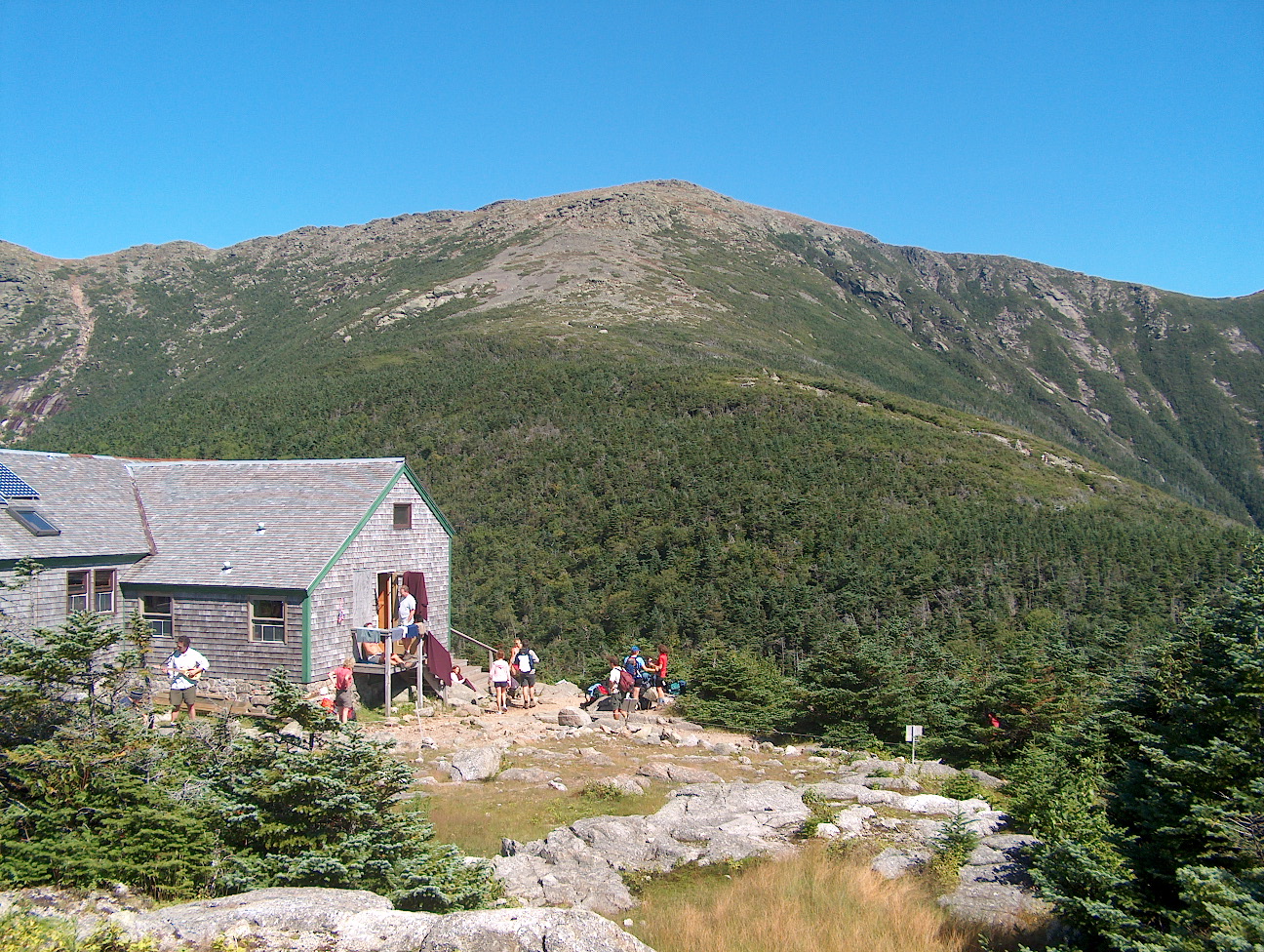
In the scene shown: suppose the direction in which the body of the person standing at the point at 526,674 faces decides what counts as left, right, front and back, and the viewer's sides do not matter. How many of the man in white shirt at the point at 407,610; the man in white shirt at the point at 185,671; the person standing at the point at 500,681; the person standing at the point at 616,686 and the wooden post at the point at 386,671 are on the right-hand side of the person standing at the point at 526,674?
1

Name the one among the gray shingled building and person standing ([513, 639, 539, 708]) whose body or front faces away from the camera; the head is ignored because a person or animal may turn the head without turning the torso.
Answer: the person standing

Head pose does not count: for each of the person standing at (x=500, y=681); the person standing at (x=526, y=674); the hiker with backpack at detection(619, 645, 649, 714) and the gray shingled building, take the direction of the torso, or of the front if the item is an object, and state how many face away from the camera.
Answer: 3

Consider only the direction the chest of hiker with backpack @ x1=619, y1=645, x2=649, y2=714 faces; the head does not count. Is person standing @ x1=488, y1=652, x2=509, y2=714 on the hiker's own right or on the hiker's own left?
on the hiker's own left

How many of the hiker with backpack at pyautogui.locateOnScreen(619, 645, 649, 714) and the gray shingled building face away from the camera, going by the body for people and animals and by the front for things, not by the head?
1

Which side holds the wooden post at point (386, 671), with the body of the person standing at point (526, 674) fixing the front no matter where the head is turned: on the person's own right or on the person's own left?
on the person's own left

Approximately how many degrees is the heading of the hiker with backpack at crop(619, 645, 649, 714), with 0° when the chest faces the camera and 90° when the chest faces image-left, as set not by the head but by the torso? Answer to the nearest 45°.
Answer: approximately 180°

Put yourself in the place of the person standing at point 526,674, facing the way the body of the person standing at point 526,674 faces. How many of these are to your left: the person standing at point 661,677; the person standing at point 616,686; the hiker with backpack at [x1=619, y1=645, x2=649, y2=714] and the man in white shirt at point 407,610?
1

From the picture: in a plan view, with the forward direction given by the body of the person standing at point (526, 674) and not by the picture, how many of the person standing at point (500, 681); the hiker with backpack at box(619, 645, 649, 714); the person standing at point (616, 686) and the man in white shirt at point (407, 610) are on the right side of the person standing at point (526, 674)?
2

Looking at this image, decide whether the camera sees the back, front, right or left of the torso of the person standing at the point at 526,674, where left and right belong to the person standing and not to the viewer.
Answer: back

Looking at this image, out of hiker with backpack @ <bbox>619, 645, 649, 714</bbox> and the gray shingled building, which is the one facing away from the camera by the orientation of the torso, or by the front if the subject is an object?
the hiker with backpack

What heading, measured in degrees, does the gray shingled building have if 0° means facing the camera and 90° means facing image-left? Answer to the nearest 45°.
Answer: approximately 315°
